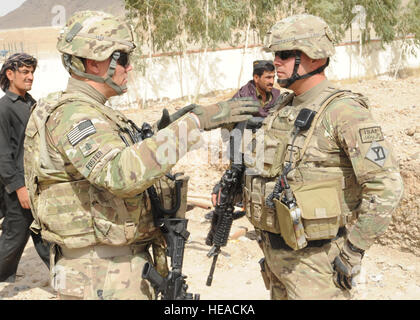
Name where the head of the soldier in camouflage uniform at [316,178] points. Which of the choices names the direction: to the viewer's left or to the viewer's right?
to the viewer's left

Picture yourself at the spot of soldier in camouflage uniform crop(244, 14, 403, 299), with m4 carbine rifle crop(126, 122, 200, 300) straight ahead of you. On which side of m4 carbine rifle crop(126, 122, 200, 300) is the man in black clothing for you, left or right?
right

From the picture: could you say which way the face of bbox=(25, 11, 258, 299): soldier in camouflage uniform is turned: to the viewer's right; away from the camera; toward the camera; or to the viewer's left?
to the viewer's right

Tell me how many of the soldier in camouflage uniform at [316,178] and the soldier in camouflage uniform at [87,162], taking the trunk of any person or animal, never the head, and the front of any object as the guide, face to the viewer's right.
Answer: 1

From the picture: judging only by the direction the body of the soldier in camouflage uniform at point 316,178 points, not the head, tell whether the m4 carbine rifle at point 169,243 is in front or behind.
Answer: in front

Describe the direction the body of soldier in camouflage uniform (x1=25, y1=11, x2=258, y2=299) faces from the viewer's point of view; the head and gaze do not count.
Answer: to the viewer's right

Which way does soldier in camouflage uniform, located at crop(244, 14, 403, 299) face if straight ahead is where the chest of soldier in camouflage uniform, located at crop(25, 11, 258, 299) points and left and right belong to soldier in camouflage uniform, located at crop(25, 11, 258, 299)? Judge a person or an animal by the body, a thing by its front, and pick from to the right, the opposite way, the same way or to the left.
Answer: the opposite way

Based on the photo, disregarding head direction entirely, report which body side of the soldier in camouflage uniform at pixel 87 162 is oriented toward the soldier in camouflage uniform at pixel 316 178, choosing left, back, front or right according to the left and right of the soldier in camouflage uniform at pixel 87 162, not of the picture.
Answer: front

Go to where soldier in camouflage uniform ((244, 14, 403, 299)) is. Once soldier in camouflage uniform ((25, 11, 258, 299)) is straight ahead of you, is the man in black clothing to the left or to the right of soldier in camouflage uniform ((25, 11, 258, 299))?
right

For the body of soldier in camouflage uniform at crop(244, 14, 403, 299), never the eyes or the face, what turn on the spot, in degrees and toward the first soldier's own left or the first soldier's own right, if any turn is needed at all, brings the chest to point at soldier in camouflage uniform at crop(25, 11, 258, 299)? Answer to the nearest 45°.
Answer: approximately 45° to the first soldier's own right

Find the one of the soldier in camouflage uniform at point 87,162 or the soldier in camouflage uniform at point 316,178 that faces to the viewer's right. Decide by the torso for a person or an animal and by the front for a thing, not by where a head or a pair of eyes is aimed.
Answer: the soldier in camouflage uniform at point 87,162

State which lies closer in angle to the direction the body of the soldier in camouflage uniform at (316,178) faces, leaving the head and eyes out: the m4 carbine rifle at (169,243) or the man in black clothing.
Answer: the m4 carbine rifle
